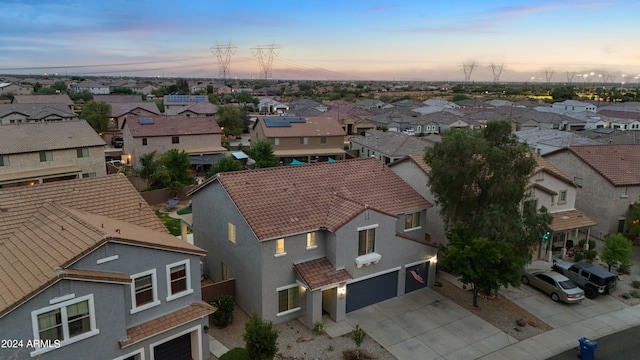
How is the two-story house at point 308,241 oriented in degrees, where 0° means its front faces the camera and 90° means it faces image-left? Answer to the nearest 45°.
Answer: approximately 315°

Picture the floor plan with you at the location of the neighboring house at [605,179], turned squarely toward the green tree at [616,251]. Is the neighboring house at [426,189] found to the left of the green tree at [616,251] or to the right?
right

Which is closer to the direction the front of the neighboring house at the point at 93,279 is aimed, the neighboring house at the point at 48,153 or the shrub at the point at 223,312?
the shrub

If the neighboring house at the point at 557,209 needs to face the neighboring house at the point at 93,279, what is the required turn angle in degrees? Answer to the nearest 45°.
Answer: approximately 90° to its right
